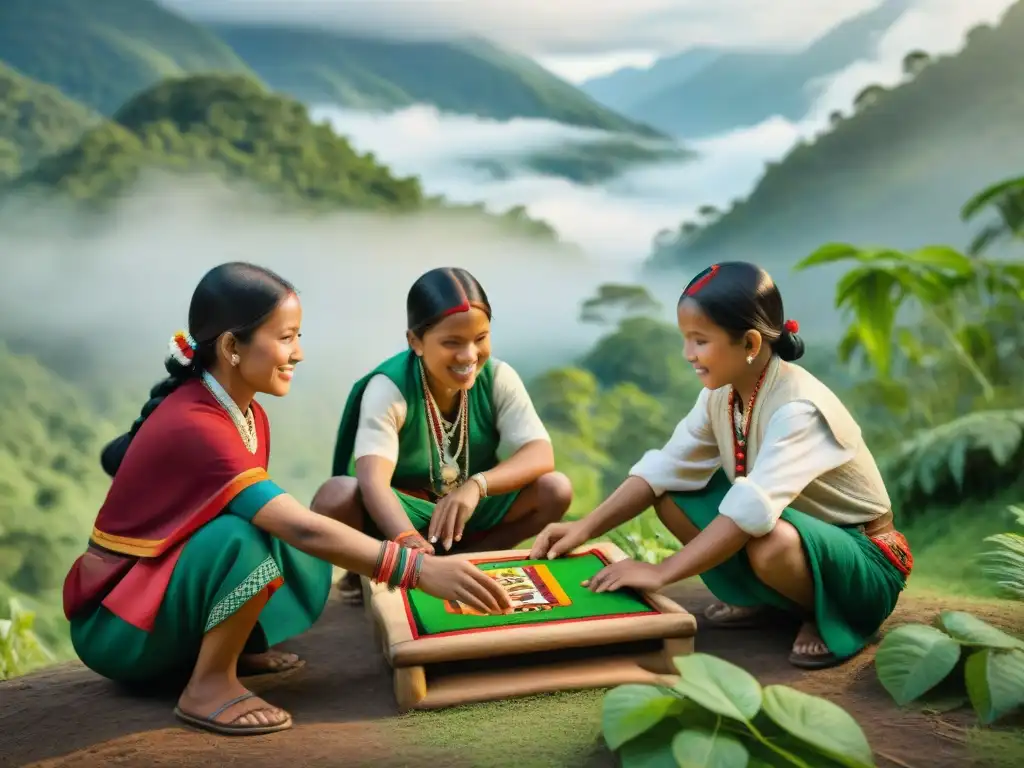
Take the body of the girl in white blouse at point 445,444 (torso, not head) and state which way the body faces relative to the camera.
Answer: toward the camera

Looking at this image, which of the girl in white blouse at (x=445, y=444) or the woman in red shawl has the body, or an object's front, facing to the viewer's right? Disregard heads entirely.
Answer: the woman in red shawl

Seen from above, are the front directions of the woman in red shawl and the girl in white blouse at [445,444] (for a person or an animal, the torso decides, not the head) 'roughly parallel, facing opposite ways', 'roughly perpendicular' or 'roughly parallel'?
roughly perpendicular

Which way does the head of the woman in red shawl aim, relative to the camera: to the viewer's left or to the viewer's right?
to the viewer's right

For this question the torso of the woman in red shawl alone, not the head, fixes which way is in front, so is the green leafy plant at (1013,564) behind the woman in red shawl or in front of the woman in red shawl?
in front

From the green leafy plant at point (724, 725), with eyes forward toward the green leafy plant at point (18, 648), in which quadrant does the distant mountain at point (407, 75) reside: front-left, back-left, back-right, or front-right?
front-right

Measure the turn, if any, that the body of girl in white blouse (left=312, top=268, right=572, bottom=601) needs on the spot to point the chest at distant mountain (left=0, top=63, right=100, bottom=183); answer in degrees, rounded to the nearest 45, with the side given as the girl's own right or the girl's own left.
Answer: approximately 135° to the girl's own right

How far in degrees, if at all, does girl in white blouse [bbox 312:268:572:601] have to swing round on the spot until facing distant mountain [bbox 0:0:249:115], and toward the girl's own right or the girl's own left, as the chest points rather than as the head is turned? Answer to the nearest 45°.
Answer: approximately 135° to the girl's own right

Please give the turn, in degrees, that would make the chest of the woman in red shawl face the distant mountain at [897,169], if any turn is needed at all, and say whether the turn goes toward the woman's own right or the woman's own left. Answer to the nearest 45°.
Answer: approximately 45° to the woman's own left

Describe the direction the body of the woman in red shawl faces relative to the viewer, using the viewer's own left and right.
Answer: facing to the right of the viewer

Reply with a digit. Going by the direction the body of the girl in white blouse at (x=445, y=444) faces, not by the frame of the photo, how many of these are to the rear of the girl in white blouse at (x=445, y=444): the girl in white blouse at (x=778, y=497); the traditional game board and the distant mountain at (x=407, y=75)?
1

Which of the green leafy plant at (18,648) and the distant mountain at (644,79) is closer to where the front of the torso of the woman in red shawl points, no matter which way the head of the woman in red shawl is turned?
the distant mountain

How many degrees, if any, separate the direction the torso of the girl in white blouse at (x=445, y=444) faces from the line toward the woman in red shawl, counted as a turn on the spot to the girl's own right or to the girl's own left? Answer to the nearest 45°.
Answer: approximately 45° to the girl's own right

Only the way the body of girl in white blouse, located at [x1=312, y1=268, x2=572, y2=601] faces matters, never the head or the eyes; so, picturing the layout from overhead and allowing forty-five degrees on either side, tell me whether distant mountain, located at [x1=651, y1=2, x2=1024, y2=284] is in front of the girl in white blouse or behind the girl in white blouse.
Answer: behind

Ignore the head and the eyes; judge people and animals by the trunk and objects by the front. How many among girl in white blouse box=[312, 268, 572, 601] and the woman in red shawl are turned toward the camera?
1
